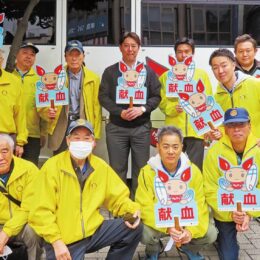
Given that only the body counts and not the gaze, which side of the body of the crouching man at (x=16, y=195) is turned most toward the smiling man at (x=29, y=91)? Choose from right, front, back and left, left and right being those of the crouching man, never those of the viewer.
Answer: back

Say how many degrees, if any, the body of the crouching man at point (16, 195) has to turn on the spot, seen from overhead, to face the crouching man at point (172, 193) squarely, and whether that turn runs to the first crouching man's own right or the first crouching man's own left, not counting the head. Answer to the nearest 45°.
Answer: approximately 90° to the first crouching man's own left

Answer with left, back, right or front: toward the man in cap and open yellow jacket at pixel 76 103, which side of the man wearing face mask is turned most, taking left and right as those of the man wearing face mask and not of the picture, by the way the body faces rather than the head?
back

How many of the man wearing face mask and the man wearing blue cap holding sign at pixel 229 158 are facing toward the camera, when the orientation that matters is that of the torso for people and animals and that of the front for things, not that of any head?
2

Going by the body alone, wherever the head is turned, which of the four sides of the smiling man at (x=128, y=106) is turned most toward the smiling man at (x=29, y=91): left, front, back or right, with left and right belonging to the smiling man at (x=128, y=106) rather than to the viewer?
right

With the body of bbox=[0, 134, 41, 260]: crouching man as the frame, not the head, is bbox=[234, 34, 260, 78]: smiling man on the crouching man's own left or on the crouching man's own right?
on the crouching man's own left

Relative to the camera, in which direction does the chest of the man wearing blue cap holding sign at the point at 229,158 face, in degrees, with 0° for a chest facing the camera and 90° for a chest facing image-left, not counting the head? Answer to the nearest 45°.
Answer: approximately 0°

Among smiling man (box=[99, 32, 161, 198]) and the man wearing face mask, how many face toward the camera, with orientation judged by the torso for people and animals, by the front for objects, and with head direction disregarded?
2

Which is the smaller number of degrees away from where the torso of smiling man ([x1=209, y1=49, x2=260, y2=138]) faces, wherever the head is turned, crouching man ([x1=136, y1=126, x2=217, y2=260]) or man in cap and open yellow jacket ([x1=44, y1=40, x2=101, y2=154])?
the crouching man

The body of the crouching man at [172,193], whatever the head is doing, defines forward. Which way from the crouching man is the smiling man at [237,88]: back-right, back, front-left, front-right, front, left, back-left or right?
back-left

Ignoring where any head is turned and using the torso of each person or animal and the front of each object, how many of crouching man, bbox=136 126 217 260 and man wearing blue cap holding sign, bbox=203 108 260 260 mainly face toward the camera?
2
